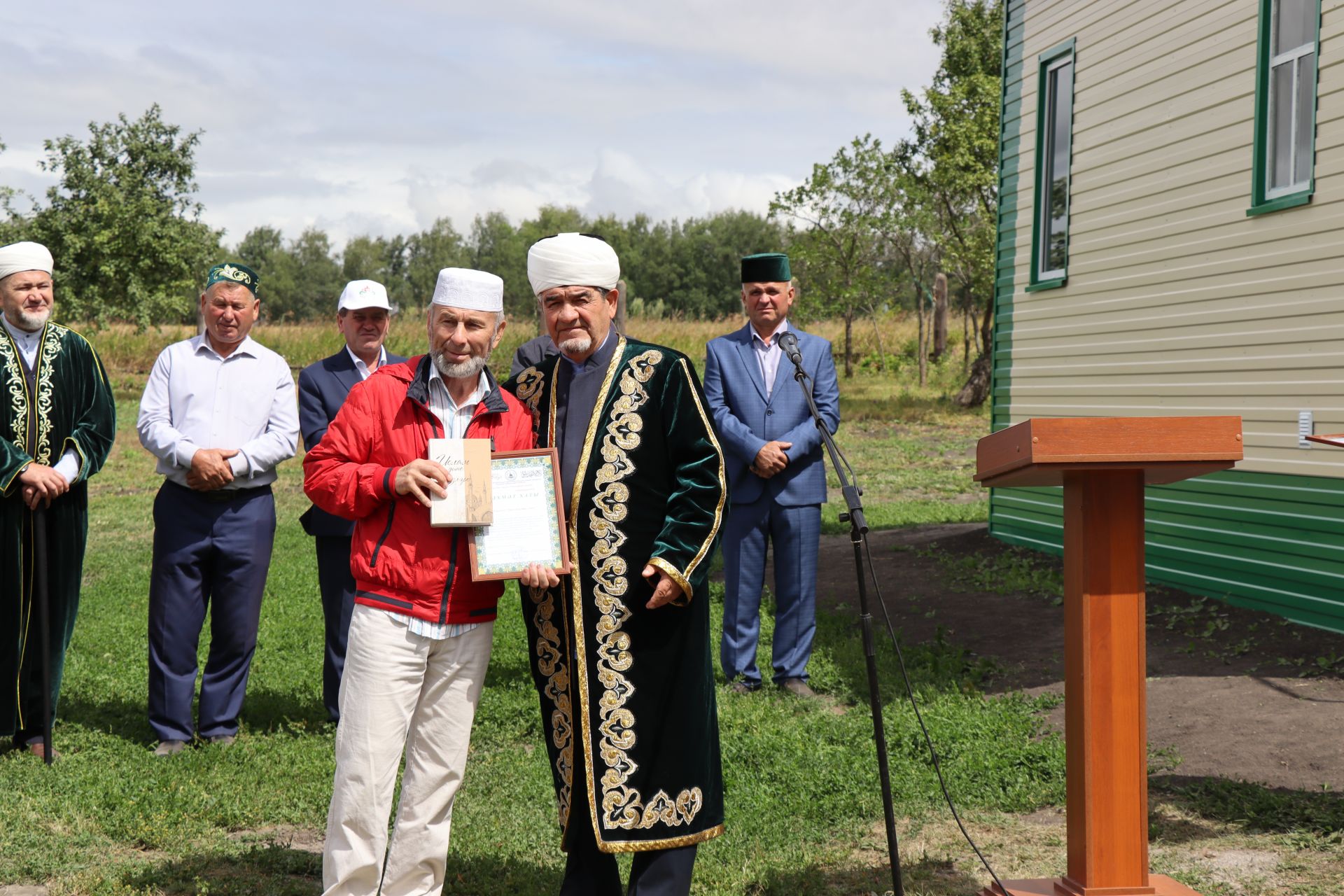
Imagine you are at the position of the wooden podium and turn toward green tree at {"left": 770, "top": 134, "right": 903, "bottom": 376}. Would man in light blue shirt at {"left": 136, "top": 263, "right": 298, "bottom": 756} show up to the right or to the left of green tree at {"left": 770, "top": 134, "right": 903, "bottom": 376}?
left

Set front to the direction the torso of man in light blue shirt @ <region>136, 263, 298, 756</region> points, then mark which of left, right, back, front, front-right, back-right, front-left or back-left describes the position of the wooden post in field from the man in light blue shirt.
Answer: back-left

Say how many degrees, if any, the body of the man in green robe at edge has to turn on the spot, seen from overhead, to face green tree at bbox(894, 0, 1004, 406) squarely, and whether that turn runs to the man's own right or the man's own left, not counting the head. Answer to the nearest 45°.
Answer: approximately 135° to the man's own left

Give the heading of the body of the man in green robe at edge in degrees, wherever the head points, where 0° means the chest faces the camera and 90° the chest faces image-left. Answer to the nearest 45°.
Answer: approximately 0°

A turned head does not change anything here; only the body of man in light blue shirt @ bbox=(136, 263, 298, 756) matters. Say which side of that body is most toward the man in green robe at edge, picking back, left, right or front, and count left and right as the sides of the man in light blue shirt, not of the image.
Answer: right

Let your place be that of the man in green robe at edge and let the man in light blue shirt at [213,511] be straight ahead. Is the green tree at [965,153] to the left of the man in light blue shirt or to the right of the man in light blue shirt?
left
